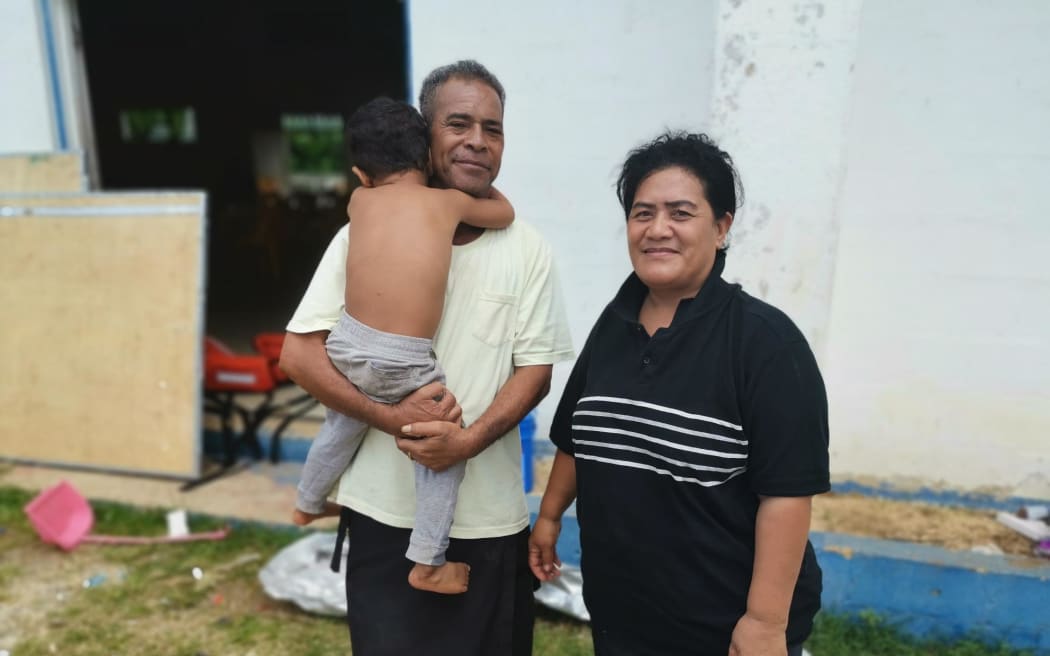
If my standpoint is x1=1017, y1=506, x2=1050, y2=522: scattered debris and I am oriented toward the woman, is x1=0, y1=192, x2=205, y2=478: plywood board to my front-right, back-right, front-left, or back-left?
front-right

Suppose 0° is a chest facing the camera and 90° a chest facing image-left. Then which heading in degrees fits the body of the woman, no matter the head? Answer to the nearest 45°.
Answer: approximately 45°

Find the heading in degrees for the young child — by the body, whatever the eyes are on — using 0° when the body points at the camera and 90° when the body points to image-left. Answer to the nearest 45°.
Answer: approximately 180°

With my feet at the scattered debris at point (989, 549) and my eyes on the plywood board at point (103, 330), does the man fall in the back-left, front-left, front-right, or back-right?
front-left

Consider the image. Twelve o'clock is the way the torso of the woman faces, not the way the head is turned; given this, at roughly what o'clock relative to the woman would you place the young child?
The young child is roughly at 2 o'clock from the woman.

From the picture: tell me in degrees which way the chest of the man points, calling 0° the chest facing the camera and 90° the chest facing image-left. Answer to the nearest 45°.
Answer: approximately 0°

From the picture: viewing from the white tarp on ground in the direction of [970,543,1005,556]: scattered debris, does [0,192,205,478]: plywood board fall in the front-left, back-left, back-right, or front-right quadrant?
back-left

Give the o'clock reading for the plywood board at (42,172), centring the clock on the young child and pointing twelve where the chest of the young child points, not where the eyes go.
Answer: The plywood board is roughly at 11 o'clock from the young child.

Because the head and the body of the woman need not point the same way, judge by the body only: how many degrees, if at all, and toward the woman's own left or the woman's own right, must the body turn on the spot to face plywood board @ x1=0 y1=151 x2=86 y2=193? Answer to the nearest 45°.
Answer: approximately 90° to the woman's own right

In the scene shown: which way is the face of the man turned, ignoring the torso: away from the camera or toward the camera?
toward the camera

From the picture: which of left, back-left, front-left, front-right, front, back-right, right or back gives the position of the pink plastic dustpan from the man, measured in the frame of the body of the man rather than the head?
back-right

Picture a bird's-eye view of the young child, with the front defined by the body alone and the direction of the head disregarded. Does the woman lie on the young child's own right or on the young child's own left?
on the young child's own right
